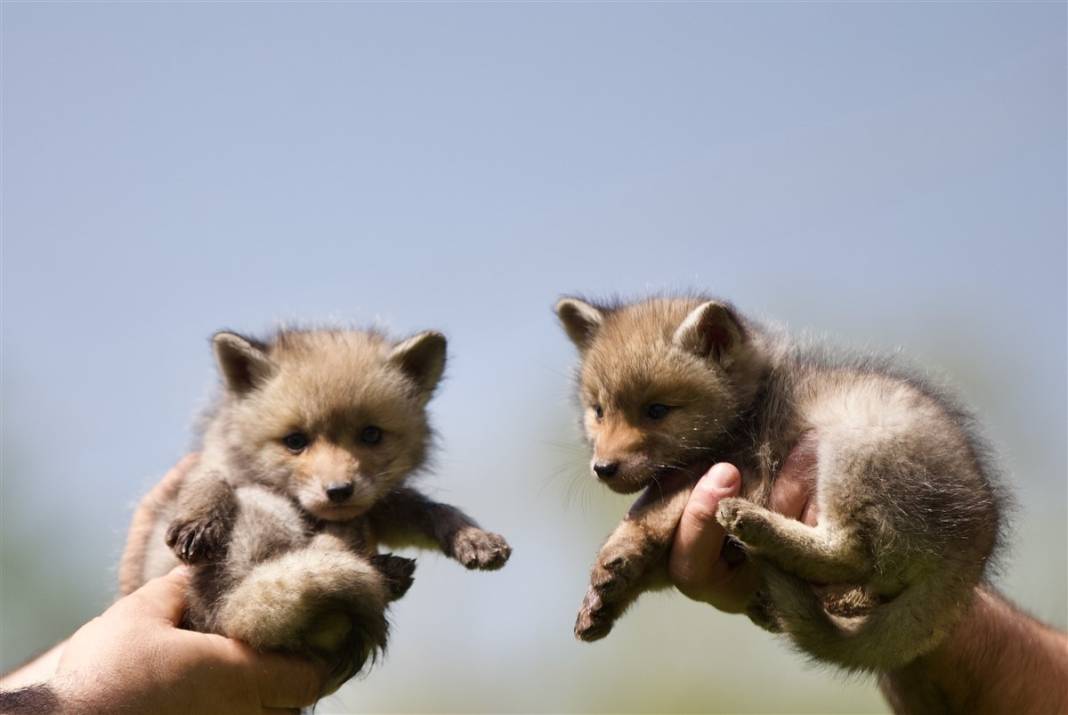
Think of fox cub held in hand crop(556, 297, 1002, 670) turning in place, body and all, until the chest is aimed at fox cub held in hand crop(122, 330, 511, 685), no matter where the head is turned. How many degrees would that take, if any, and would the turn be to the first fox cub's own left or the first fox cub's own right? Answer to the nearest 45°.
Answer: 0° — it already faces it

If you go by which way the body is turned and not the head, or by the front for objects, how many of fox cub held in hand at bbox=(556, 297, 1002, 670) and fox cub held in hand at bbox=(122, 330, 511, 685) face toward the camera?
1

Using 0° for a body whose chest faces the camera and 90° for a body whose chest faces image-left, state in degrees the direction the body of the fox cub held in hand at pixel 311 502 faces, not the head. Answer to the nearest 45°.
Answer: approximately 0°

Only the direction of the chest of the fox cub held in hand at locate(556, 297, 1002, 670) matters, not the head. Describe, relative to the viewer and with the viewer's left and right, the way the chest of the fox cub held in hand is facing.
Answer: facing to the left of the viewer

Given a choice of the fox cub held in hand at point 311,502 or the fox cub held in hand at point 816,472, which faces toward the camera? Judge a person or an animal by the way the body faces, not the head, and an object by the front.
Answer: the fox cub held in hand at point 311,502
